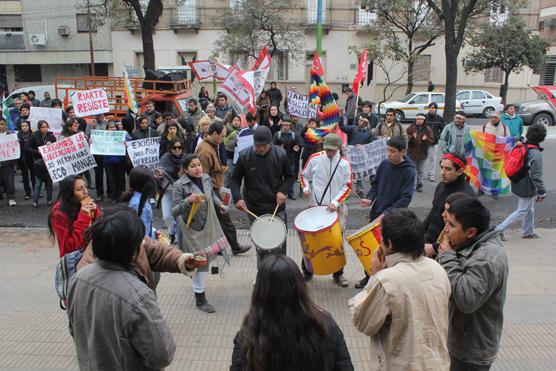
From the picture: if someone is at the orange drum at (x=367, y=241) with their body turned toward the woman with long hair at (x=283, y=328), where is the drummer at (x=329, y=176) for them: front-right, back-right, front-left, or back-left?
back-right

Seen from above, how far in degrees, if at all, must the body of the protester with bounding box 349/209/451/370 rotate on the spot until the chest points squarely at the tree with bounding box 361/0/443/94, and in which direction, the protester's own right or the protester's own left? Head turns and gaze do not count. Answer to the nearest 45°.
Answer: approximately 45° to the protester's own right

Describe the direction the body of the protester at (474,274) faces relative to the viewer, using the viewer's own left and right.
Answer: facing to the left of the viewer

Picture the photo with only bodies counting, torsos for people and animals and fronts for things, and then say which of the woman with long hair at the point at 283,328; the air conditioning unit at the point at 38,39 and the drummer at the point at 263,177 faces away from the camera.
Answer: the woman with long hair

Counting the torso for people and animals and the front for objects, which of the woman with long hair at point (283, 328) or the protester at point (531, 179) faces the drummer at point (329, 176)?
the woman with long hair

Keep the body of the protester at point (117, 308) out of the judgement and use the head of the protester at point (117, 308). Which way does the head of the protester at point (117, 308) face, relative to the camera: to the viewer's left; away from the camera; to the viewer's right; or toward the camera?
away from the camera

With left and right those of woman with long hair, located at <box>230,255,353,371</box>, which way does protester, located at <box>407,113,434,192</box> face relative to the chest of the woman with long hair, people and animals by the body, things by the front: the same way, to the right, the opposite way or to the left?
the opposite way

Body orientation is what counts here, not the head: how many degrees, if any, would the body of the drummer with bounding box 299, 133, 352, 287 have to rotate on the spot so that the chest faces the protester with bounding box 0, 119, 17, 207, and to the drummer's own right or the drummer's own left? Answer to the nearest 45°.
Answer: approximately 135° to the drummer's own right

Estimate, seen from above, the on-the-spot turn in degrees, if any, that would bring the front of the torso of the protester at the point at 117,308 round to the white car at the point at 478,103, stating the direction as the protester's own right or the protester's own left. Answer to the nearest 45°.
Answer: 0° — they already face it

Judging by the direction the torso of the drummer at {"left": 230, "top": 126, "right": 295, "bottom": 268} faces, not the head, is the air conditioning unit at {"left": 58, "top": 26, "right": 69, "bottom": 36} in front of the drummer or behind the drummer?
behind

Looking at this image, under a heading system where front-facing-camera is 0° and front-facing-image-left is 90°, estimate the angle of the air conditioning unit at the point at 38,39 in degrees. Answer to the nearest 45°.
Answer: approximately 0°
